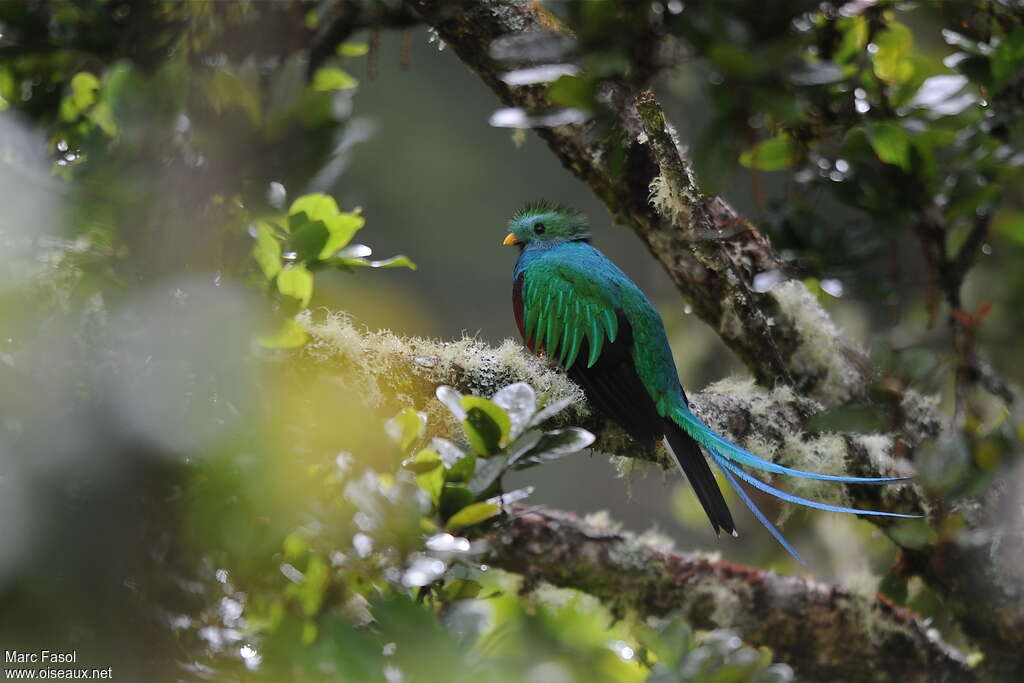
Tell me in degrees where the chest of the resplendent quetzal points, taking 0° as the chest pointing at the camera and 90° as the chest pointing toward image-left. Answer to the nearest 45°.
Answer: approximately 90°

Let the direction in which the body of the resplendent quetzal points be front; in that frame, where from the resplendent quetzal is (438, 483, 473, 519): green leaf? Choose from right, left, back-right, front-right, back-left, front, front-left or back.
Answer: left

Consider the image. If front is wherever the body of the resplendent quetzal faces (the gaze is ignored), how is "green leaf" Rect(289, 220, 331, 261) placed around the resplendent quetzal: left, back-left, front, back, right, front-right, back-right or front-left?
front-left

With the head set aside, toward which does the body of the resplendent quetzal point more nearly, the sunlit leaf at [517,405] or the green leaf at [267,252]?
the green leaf

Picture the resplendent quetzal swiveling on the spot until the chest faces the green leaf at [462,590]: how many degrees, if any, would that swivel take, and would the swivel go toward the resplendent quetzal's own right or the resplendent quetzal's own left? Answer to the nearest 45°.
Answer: approximately 90° to the resplendent quetzal's own left

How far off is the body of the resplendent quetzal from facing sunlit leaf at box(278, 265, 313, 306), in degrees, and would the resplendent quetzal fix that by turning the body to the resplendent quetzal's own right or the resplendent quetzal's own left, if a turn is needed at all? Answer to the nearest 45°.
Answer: approximately 45° to the resplendent quetzal's own left
